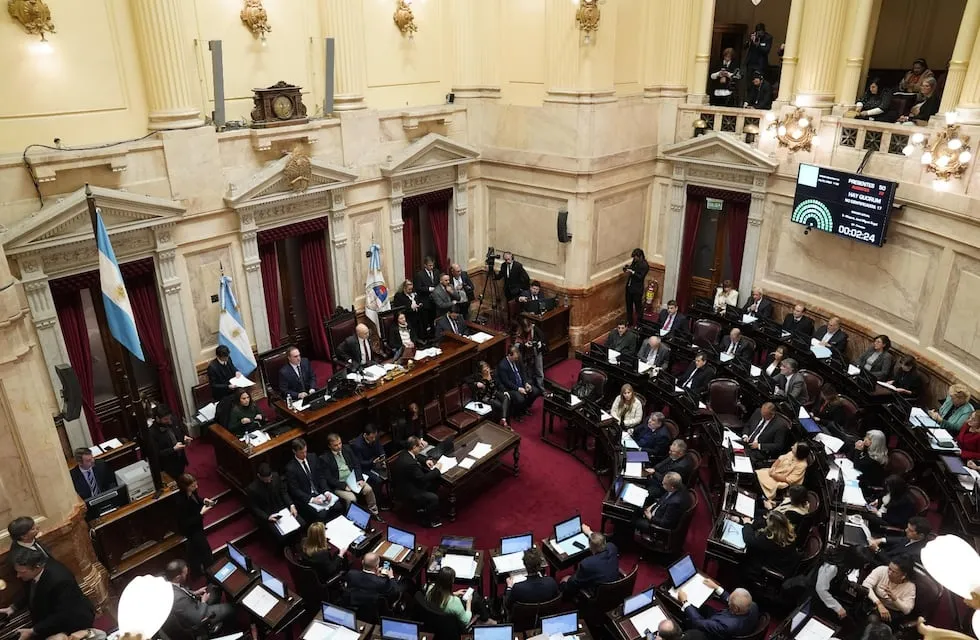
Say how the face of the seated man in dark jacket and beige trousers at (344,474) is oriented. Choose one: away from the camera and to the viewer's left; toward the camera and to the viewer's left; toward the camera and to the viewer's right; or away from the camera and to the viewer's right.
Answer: toward the camera and to the viewer's right

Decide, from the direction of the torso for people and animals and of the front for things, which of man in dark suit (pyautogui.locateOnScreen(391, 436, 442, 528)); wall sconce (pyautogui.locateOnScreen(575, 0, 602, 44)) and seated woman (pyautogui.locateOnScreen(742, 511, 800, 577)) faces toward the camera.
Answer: the wall sconce

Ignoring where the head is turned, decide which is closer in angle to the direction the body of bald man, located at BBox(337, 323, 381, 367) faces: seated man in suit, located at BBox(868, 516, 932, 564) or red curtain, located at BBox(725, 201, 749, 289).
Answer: the seated man in suit

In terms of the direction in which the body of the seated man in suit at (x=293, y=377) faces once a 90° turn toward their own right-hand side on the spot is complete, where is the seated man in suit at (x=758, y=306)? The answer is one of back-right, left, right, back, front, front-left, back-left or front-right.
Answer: back-left

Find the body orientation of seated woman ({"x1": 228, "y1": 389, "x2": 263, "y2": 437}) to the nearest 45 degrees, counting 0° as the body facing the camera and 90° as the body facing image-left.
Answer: approximately 315°

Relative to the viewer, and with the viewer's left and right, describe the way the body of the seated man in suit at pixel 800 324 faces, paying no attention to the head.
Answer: facing the viewer and to the left of the viewer

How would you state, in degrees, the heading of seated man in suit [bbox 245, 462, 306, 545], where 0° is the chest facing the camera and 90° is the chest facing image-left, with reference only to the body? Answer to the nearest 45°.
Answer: approximately 315°

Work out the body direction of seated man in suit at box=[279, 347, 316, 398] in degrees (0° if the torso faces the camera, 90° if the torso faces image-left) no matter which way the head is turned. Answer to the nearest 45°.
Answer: approximately 315°

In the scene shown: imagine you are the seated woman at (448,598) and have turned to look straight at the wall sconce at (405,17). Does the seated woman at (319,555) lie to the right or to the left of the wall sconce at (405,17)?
left

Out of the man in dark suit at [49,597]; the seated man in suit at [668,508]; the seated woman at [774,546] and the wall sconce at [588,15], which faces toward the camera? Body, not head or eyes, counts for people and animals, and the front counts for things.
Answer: the wall sconce

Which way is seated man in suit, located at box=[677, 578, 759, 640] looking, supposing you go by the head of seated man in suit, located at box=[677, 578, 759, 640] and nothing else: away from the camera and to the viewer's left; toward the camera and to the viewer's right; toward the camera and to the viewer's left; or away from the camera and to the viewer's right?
away from the camera and to the viewer's left

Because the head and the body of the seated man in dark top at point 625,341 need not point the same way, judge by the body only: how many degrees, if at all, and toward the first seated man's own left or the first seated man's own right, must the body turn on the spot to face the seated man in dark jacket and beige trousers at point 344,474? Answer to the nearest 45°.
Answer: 0° — they already face them

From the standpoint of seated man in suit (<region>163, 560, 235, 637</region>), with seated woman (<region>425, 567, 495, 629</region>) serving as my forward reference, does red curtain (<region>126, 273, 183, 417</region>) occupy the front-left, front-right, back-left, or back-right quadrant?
back-left

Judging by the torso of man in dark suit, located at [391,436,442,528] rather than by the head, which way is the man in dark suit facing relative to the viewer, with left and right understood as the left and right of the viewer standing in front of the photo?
facing to the right of the viewer

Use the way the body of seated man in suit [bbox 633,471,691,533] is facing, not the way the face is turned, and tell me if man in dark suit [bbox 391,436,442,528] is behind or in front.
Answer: in front

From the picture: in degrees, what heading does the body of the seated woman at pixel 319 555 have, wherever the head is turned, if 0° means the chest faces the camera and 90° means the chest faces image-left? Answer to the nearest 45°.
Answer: approximately 225°

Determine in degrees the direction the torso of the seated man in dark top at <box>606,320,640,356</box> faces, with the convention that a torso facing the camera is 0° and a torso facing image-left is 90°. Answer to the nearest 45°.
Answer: approximately 45°

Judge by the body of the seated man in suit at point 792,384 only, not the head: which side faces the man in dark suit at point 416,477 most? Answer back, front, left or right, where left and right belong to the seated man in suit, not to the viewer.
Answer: front

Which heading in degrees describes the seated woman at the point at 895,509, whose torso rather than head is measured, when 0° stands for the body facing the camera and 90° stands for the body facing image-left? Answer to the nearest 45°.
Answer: approximately 90°

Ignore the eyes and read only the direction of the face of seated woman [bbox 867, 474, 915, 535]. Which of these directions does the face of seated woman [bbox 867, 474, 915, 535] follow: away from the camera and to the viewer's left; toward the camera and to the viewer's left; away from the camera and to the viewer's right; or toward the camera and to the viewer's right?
away from the camera and to the viewer's left
